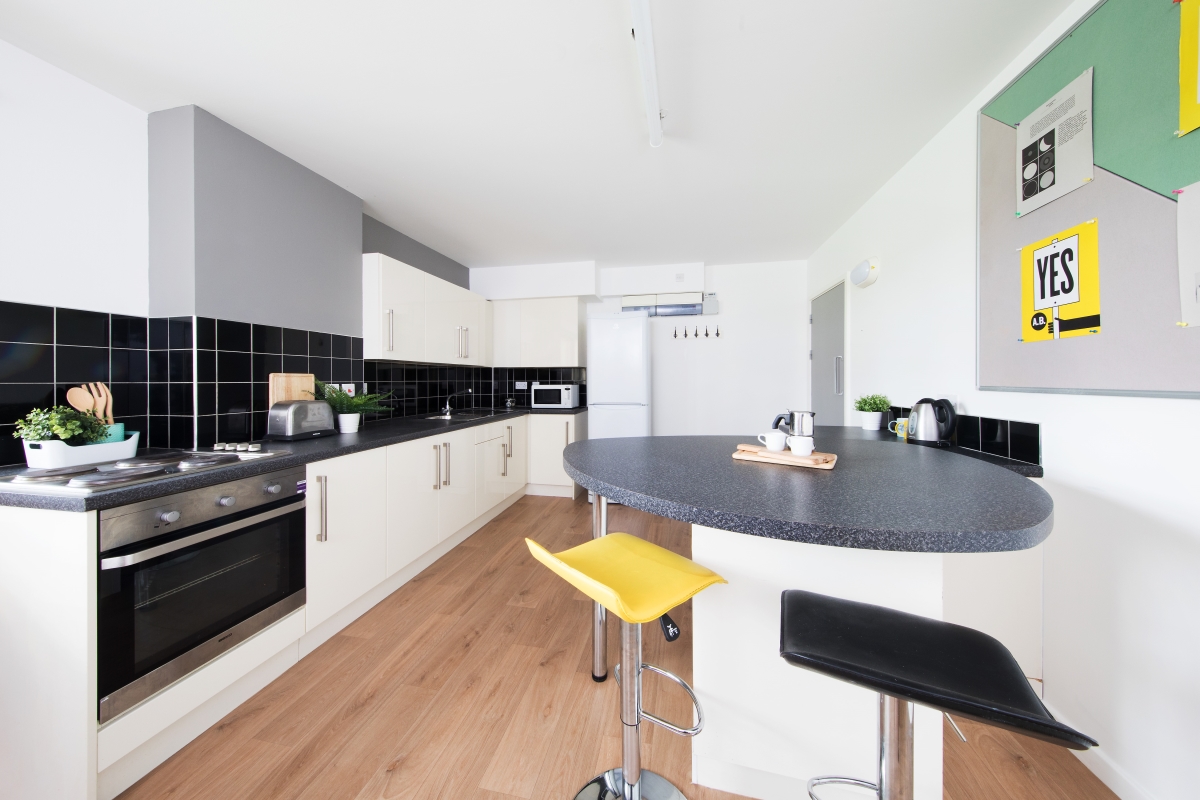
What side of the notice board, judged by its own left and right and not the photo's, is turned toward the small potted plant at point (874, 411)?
right

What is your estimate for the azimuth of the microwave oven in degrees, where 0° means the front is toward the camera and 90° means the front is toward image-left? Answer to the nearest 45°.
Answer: approximately 0°

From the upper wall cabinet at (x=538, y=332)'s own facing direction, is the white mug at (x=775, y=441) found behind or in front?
in front

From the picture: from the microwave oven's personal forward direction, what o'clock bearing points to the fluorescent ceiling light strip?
The fluorescent ceiling light strip is roughly at 12 o'clock from the microwave oven.

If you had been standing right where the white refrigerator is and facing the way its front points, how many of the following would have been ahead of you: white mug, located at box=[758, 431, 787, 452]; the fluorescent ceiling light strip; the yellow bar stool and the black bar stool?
4

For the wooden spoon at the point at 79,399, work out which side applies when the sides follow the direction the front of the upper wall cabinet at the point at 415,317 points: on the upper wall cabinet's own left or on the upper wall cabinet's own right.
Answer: on the upper wall cabinet's own right

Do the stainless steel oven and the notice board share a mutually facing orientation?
yes

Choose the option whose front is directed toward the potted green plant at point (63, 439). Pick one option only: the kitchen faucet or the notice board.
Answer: the notice board

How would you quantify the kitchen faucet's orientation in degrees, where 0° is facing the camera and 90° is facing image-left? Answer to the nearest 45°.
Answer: approximately 270°

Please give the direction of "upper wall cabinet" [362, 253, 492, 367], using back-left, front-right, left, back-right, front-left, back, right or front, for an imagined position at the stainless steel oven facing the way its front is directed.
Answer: left

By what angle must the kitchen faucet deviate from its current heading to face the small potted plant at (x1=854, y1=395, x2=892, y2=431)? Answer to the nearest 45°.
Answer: approximately 45° to its right

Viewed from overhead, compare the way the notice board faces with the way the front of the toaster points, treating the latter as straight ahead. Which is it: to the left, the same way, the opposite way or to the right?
the opposite way

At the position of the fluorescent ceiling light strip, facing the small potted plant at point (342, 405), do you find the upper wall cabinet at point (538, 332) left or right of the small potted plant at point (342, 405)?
right

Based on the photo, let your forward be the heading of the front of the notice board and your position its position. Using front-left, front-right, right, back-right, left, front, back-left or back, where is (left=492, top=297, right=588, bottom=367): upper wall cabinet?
front-right
